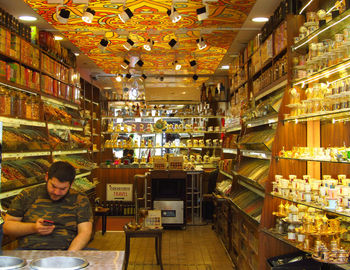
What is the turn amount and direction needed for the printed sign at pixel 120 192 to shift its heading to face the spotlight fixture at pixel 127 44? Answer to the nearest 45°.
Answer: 0° — it already faces it

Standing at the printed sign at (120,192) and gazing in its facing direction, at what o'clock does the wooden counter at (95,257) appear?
The wooden counter is roughly at 12 o'clock from the printed sign.

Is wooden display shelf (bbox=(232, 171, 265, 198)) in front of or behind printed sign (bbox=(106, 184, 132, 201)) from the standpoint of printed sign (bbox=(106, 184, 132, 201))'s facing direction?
in front

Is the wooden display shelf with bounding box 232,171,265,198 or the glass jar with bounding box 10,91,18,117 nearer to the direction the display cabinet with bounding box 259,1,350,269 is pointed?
the glass jar

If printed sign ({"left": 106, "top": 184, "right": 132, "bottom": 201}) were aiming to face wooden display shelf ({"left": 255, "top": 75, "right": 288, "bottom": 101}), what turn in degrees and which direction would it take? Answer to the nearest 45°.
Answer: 0° — it already faces it

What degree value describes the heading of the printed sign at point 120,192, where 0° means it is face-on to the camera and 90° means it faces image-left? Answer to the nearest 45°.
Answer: approximately 0°

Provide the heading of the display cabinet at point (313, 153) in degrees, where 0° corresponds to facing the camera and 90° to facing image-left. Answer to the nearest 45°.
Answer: approximately 45°

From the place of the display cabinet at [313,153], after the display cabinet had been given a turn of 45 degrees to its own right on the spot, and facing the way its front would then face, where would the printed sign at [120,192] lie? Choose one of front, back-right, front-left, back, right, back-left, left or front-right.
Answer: front-right
